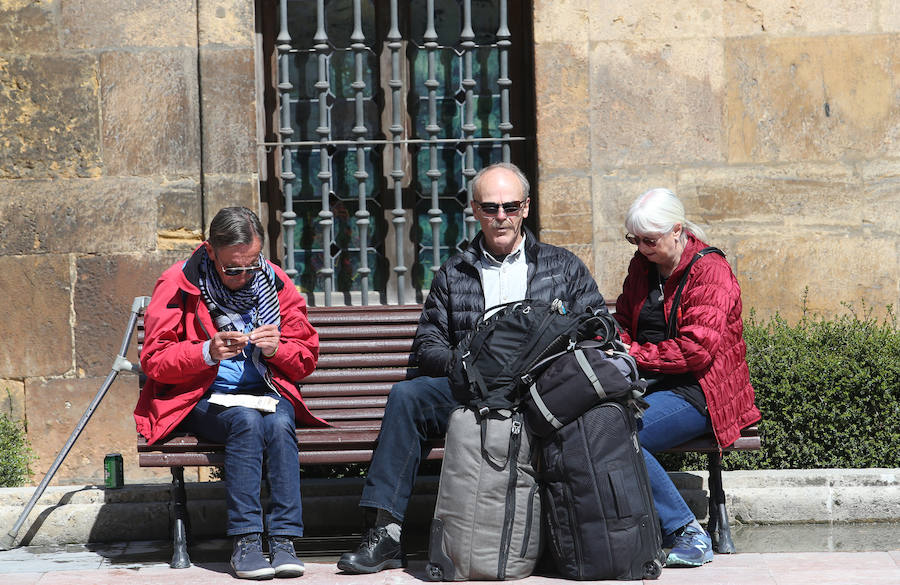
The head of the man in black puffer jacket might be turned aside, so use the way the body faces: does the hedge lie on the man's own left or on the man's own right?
on the man's own left

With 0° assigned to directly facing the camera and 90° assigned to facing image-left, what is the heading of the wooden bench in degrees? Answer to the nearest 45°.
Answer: approximately 0°

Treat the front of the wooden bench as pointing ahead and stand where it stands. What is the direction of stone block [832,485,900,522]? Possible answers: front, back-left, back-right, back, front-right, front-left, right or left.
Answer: left

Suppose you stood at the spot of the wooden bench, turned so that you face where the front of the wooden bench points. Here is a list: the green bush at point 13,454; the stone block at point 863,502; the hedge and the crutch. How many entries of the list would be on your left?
2

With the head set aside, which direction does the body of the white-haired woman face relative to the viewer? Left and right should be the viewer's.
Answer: facing the viewer and to the left of the viewer

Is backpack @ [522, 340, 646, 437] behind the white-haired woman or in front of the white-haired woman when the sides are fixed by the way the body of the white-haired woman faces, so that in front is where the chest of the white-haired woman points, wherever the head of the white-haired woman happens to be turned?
in front

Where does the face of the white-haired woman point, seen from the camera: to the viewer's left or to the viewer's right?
to the viewer's left

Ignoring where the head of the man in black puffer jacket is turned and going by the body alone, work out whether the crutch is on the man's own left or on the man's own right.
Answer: on the man's own right

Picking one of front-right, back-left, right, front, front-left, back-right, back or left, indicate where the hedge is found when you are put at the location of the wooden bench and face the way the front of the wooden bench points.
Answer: left

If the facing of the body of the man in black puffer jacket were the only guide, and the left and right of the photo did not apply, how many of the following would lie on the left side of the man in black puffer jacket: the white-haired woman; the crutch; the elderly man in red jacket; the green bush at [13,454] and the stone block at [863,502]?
2

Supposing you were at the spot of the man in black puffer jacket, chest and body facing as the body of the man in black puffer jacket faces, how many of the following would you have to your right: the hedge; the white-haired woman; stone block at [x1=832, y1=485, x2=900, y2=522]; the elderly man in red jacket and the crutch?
2

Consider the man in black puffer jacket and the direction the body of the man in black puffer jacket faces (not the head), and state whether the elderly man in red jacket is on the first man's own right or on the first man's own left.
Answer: on the first man's own right

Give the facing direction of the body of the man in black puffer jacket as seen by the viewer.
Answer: toward the camera
